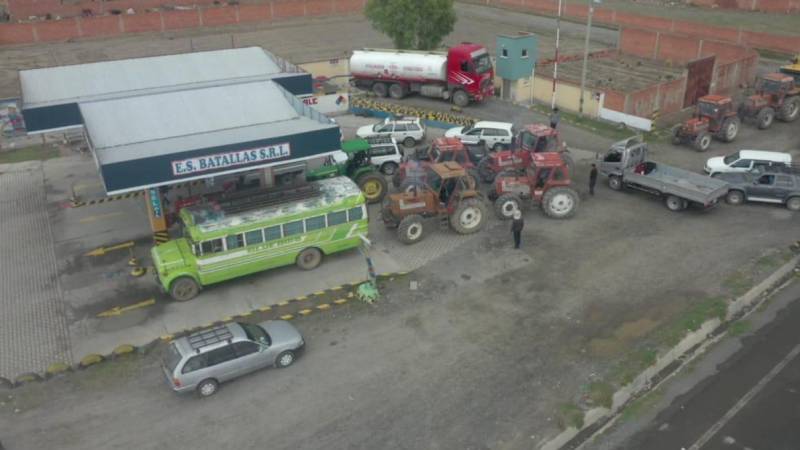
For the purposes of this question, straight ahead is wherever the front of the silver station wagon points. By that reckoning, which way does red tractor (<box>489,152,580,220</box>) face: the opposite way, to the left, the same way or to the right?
the opposite way

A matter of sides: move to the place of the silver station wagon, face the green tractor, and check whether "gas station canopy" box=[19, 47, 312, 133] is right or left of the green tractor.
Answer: left

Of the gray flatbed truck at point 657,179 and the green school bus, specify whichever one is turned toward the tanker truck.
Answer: the gray flatbed truck

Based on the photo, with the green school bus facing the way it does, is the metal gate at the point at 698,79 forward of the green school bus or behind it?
behind

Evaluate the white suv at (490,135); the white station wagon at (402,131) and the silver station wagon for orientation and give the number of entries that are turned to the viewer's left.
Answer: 2

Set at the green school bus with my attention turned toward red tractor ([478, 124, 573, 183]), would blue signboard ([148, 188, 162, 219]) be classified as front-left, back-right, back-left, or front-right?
back-left

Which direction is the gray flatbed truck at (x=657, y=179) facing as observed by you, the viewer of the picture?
facing away from the viewer and to the left of the viewer

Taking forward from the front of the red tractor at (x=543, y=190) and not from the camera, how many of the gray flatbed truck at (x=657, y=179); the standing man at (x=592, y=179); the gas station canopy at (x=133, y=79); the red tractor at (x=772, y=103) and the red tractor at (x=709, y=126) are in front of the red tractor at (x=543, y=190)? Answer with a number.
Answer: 1

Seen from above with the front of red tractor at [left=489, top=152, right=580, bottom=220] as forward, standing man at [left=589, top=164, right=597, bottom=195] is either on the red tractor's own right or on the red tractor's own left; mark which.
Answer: on the red tractor's own right

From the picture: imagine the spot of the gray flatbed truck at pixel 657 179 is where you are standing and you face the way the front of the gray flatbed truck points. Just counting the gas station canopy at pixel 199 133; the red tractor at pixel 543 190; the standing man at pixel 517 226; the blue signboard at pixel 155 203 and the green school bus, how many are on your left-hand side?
5

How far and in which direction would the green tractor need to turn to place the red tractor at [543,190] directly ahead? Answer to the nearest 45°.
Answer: approximately 180°

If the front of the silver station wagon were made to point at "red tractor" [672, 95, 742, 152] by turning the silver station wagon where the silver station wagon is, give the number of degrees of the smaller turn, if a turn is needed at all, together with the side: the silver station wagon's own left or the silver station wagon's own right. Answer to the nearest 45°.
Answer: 0° — it already faces it

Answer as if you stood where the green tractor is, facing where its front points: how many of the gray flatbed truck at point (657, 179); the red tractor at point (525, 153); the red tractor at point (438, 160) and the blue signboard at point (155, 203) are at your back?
3

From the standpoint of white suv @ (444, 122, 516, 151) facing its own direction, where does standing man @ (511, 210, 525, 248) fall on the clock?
The standing man is roughly at 9 o'clock from the white suv.

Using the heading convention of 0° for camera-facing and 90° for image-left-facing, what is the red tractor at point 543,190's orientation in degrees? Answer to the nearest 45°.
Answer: approximately 90°

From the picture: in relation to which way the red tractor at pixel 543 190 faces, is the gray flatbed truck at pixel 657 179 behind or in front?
behind

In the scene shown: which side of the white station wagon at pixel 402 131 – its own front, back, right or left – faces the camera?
left
